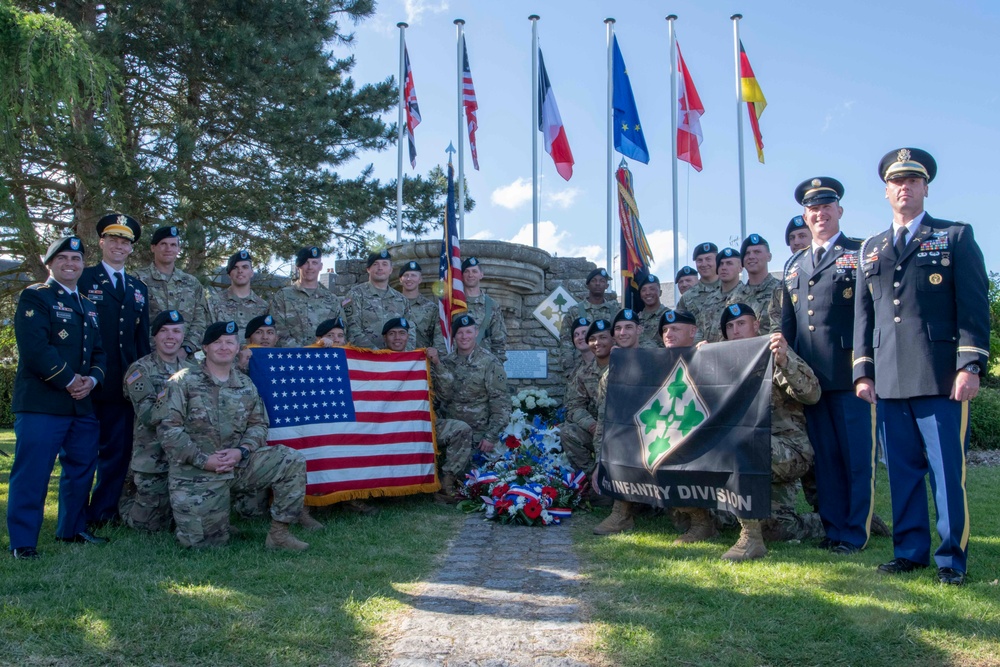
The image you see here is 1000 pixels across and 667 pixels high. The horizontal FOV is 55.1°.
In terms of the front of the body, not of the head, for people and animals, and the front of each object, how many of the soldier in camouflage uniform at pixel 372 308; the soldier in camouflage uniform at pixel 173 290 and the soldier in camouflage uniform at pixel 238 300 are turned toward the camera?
3

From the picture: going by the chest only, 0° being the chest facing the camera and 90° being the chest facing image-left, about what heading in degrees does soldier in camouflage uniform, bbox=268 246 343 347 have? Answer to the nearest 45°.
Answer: approximately 0°

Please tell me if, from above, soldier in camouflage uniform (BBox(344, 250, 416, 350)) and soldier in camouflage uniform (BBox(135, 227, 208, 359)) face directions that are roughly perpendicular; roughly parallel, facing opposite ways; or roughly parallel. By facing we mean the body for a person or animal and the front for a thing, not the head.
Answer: roughly parallel

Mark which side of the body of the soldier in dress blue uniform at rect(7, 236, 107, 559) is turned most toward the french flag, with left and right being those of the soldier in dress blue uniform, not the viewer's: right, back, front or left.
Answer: left

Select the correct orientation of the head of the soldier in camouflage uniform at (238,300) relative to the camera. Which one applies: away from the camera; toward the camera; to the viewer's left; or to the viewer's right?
toward the camera

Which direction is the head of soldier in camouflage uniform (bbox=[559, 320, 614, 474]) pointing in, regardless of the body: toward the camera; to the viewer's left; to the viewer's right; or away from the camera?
toward the camera

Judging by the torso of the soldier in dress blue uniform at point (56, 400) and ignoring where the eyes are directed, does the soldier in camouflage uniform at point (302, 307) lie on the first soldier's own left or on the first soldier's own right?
on the first soldier's own left

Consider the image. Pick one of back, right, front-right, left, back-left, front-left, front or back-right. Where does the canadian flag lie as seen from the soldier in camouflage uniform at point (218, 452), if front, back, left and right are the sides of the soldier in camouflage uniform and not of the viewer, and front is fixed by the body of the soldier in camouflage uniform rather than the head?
left

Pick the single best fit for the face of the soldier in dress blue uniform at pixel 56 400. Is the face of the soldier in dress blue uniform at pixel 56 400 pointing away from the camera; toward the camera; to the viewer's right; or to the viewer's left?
toward the camera

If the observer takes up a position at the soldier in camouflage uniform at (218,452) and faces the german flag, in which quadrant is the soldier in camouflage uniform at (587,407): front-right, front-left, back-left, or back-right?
front-right

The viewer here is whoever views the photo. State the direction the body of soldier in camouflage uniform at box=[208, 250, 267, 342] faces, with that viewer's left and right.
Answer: facing the viewer

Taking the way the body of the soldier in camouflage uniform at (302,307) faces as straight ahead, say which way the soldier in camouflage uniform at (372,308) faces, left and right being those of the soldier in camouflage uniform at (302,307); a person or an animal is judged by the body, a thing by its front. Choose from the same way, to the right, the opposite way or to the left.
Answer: the same way

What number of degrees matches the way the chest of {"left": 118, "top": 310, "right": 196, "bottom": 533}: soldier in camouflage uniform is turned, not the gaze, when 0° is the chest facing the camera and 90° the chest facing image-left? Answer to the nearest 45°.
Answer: approximately 315°

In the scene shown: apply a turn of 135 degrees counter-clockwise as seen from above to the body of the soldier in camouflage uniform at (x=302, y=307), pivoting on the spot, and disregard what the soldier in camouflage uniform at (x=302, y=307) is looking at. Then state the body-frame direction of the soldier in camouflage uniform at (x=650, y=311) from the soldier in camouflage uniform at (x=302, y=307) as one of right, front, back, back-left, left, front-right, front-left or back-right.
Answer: front-right

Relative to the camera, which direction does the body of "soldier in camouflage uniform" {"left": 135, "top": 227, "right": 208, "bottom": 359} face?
toward the camera
